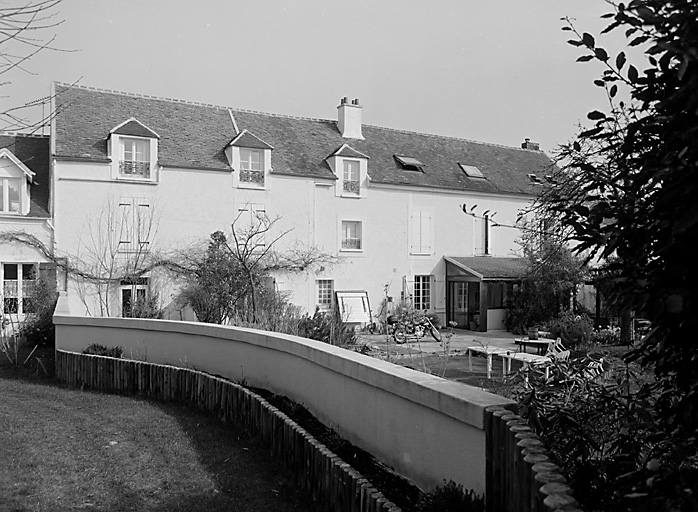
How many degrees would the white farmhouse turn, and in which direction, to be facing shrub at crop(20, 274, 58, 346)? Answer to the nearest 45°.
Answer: approximately 90° to its right

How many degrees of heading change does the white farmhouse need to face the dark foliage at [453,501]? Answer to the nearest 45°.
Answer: approximately 45° to its right

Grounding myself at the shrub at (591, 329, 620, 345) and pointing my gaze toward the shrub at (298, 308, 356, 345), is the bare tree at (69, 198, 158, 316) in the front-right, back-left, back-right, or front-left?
front-right

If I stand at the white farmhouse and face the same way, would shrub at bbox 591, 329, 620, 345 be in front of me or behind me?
in front

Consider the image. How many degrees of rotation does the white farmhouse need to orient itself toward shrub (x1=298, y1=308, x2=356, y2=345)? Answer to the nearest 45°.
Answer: approximately 45° to its right

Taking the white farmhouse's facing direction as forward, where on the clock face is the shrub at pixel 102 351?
The shrub is roughly at 2 o'clock from the white farmhouse.

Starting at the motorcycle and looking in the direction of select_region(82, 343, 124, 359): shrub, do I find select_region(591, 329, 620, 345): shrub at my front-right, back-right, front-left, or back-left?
back-left

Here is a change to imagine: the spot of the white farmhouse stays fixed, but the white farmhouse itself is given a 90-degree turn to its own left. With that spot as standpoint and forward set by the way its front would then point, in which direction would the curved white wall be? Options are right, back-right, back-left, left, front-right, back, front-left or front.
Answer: back-right

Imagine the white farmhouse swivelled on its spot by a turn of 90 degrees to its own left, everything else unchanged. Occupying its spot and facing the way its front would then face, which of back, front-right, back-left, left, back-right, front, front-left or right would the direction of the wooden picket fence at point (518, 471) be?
back-right

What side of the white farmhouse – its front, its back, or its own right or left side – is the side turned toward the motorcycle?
front

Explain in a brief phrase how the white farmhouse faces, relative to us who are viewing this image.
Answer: facing the viewer and to the right of the viewer

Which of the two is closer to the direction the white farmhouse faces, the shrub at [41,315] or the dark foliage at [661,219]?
the dark foliage
